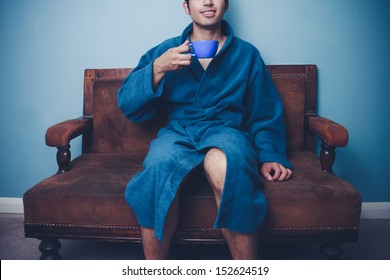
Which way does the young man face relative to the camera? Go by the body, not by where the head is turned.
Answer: toward the camera

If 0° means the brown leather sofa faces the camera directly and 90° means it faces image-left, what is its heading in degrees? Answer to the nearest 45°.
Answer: approximately 0°
